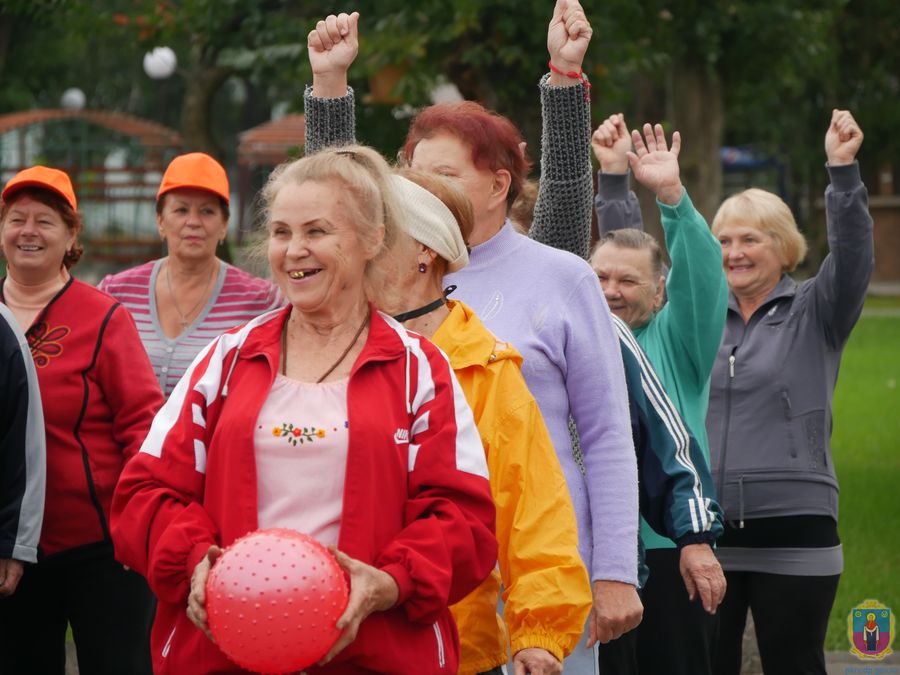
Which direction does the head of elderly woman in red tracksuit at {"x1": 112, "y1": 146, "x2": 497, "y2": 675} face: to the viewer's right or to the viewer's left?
to the viewer's left

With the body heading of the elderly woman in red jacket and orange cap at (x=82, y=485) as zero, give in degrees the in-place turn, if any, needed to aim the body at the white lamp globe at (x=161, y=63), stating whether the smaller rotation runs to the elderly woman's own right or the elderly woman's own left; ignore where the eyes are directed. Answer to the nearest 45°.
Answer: approximately 135° to the elderly woman's own right

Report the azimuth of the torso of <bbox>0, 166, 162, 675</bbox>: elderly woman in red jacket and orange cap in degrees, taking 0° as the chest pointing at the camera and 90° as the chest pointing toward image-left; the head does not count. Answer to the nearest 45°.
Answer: approximately 45°

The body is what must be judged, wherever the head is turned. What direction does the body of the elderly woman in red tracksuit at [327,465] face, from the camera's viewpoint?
toward the camera

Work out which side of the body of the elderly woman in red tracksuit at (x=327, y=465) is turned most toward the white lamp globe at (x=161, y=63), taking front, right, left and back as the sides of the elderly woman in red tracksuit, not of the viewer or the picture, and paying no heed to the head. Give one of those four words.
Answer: back

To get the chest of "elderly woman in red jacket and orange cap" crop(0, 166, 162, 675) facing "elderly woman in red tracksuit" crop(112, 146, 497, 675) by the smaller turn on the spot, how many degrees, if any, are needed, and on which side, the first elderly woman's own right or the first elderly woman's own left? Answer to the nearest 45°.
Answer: approximately 45° to the first elderly woman's own left
